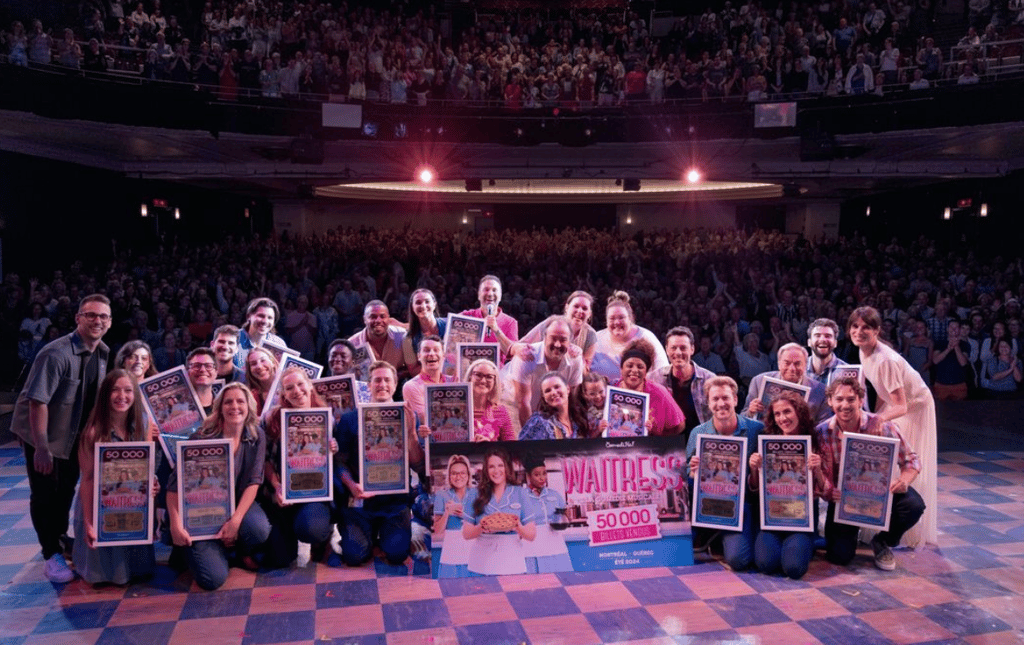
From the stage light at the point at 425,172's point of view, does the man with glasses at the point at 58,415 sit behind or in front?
in front

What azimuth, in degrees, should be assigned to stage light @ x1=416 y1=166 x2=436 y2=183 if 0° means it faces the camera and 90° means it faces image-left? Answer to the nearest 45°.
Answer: approximately 0°

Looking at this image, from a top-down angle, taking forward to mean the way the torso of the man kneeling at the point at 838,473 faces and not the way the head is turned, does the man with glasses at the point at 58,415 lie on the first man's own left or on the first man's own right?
on the first man's own right

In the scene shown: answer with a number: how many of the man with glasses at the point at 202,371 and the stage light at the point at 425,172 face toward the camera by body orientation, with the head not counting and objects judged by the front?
2

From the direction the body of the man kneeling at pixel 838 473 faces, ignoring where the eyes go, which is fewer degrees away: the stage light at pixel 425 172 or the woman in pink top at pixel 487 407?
the woman in pink top

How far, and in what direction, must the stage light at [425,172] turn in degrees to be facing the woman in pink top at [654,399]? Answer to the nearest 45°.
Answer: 0° — it already faces them

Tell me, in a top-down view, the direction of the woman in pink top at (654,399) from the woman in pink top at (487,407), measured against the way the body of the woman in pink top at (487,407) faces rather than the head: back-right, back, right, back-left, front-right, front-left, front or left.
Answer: left

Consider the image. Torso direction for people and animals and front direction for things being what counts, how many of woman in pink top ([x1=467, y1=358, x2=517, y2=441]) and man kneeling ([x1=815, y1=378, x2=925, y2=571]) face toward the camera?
2

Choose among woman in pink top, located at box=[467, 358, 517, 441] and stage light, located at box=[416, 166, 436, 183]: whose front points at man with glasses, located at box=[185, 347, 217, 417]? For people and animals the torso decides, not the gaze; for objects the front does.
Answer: the stage light
